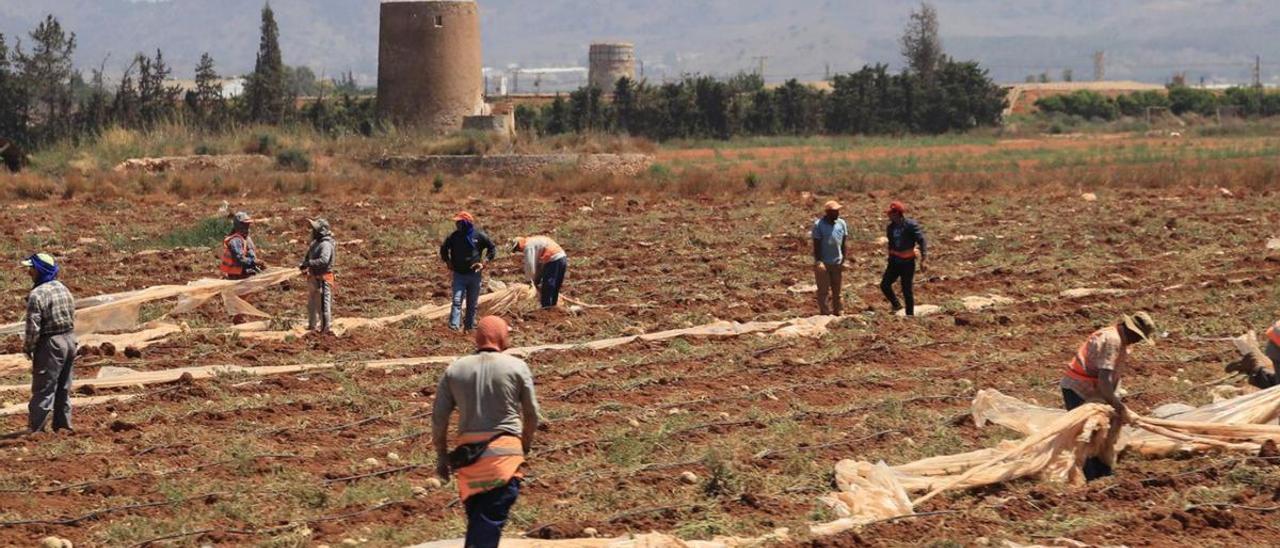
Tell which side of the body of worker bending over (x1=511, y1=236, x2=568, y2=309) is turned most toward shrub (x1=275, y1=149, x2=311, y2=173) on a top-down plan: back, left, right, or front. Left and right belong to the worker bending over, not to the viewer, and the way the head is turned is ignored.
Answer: right

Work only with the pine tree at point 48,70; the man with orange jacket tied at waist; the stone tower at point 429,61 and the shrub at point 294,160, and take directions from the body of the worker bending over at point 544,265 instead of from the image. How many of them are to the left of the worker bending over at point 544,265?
1

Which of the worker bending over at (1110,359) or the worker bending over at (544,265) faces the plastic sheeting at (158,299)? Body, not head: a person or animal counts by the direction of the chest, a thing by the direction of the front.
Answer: the worker bending over at (544,265)

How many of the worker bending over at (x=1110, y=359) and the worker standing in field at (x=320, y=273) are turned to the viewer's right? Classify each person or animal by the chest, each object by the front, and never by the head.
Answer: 1

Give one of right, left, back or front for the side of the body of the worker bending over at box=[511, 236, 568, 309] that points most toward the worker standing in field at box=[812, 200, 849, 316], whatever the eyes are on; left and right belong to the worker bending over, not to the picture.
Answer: back

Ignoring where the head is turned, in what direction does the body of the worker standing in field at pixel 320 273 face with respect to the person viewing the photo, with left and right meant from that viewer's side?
facing to the left of the viewer

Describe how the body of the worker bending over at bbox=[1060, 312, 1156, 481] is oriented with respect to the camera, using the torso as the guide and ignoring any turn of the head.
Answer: to the viewer's right

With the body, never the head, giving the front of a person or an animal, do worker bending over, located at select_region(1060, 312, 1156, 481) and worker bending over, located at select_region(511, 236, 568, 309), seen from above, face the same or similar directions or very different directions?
very different directions

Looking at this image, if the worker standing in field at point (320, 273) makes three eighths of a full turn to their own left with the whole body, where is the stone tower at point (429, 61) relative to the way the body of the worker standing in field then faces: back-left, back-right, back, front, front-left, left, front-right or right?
back-left

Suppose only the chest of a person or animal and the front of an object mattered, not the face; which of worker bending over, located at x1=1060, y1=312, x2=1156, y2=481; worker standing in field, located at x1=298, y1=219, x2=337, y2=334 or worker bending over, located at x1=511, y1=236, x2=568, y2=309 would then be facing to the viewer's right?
worker bending over, located at x1=1060, y1=312, x2=1156, y2=481

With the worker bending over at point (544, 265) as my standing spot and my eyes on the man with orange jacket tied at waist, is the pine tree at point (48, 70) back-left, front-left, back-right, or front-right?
back-right

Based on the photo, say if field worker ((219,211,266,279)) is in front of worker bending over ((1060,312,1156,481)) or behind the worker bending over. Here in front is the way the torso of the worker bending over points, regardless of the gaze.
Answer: behind

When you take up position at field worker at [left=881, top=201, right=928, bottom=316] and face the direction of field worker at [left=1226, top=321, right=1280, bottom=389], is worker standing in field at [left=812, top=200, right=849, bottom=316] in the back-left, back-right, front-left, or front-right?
back-right

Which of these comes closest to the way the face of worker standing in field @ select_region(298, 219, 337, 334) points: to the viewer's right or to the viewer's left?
to the viewer's left

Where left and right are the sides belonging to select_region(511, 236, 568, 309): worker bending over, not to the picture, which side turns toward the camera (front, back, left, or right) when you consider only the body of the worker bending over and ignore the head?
left
